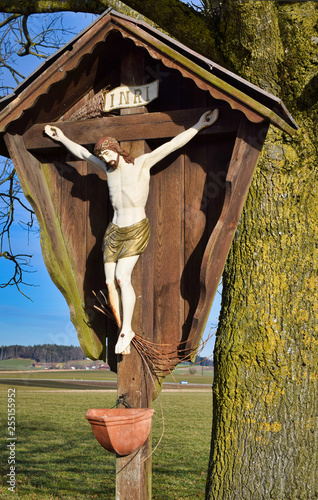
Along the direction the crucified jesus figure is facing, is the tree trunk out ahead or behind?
behind

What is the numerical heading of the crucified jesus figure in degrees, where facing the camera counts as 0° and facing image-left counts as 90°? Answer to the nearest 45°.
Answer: approximately 45°
